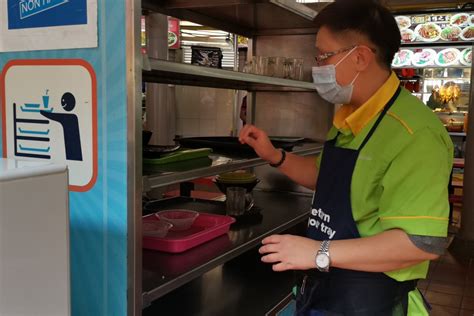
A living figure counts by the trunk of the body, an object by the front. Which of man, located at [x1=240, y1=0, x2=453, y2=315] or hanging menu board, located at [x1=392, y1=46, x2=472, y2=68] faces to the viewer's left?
the man

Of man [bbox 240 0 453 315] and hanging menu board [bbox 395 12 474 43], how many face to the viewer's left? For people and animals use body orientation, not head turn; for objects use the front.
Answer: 1

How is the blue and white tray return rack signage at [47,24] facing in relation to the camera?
toward the camera

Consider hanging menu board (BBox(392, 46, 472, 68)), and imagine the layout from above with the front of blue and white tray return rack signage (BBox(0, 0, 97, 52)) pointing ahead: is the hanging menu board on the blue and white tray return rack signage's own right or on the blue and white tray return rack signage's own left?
on the blue and white tray return rack signage's own left

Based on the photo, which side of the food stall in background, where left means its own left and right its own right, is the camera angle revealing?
front

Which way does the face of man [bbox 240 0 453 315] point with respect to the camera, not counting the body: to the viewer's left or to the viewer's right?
to the viewer's left

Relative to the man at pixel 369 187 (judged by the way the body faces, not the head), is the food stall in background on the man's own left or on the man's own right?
on the man's own right

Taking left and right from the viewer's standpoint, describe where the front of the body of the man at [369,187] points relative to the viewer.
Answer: facing to the left of the viewer

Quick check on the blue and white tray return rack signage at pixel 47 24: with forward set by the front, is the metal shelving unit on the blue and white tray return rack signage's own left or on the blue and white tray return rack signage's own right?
on the blue and white tray return rack signage's own left

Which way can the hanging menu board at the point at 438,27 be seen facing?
toward the camera

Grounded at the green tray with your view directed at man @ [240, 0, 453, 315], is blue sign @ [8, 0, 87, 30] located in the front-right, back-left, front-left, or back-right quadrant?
back-right

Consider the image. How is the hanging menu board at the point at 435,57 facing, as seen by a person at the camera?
facing the viewer
